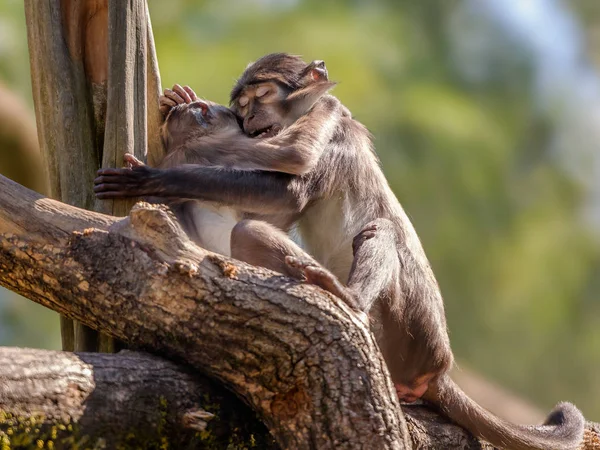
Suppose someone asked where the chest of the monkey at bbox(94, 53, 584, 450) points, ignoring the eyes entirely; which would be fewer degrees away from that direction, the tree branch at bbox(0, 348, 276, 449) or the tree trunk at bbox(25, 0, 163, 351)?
the tree trunk

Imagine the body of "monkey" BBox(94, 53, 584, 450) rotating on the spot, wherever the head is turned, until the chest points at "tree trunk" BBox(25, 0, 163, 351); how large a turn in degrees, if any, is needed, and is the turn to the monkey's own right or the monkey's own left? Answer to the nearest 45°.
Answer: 0° — it already faces it

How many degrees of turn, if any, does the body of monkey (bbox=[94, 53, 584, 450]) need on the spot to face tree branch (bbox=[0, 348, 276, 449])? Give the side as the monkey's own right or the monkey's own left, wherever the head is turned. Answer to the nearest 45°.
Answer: approximately 45° to the monkey's own left

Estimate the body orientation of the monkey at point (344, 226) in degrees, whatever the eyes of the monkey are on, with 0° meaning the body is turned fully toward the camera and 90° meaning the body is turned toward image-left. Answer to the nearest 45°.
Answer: approximately 90°
